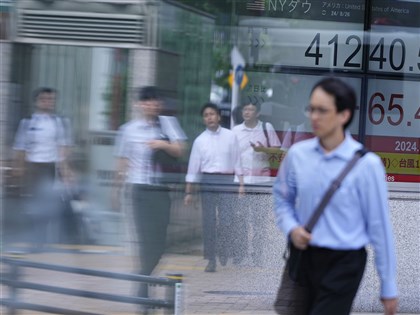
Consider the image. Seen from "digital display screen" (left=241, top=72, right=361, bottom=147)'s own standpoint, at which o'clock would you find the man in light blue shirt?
The man in light blue shirt is roughly at 12 o'clock from the digital display screen.

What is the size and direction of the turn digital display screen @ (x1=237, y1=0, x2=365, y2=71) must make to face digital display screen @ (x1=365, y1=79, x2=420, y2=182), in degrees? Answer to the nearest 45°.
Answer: approximately 90° to its left

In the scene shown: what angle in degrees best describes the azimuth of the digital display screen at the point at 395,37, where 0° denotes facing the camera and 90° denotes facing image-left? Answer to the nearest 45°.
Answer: approximately 0°

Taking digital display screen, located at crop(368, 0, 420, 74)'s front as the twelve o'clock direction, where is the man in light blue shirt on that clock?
The man in light blue shirt is roughly at 12 o'clock from the digital display screen.

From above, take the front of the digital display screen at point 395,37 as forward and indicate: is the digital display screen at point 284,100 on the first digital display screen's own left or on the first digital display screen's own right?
on the first digital display screen's own right

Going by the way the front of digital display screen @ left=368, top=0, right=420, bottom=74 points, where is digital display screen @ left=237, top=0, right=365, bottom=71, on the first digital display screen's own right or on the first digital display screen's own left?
on the first digital display screen's own right

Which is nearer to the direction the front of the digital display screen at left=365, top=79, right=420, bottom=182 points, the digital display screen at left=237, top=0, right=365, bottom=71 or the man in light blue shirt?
the man in light blue shirt

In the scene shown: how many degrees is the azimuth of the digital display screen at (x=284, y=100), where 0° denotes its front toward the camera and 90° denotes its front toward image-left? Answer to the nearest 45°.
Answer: approximately 0°

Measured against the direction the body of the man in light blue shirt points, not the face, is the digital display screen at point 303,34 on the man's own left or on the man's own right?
on the man's own right
